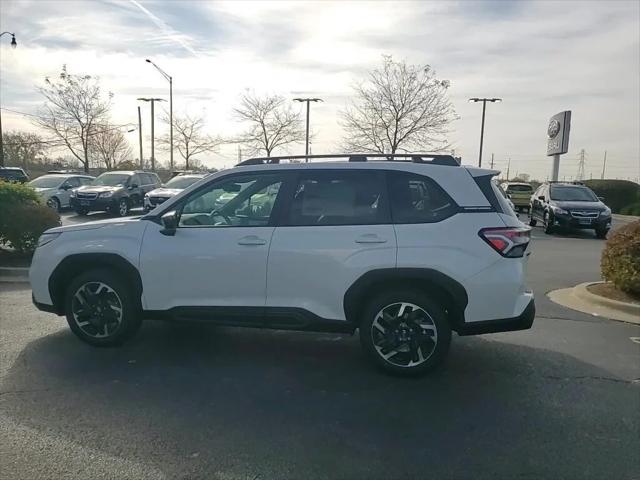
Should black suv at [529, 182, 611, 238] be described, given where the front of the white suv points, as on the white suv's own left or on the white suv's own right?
on the white suv's own right

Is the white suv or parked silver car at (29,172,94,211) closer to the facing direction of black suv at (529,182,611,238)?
the white suv

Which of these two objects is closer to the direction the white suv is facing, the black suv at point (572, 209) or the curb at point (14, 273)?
the curb

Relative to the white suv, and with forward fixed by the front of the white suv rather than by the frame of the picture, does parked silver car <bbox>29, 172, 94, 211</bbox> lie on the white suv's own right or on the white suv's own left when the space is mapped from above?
on the white suv's own right

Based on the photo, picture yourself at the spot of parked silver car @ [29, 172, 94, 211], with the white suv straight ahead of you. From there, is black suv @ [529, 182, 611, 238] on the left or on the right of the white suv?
left

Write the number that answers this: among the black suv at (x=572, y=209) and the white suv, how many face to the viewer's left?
1

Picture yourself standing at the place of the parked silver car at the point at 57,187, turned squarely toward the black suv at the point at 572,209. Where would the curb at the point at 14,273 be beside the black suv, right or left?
right

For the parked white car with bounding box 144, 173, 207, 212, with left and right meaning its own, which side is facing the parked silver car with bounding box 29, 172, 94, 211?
right

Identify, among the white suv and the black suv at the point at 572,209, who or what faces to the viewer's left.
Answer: the white suv

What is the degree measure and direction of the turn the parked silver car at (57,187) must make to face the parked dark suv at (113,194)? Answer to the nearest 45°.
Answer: approximately 90° to its left

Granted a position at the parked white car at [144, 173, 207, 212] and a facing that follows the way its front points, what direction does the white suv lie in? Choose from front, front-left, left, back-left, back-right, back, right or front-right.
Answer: front-left

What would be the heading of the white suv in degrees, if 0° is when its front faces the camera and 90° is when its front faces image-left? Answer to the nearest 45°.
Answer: approximately 90°

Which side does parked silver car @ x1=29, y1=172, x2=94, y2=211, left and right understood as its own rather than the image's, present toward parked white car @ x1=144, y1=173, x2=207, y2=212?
left
